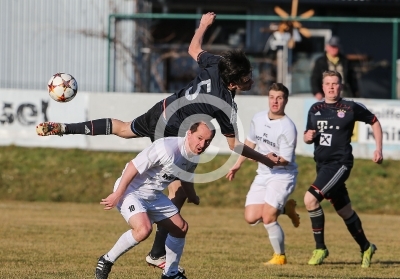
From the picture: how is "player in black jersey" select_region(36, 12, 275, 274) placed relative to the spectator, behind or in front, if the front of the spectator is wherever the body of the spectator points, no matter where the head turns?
in front

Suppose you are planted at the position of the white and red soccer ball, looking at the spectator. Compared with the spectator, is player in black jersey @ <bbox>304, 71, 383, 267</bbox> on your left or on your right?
right

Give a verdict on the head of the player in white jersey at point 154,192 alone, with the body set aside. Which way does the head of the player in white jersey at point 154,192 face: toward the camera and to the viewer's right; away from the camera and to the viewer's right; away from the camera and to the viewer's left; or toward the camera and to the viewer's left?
toward the camera and to the viewer's right

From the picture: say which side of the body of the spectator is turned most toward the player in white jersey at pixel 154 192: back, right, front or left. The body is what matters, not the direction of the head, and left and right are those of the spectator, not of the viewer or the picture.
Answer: front

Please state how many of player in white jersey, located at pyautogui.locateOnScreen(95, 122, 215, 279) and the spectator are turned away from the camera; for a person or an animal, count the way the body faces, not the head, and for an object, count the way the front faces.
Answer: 0

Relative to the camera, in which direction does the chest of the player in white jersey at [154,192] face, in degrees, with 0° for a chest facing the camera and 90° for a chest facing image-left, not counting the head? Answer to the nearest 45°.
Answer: approximately 315°

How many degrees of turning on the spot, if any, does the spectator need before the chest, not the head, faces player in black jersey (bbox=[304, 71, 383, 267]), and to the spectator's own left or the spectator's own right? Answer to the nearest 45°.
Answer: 0° — they already face them

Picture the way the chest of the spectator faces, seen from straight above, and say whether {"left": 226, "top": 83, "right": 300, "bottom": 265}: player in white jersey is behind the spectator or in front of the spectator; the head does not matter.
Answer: in front

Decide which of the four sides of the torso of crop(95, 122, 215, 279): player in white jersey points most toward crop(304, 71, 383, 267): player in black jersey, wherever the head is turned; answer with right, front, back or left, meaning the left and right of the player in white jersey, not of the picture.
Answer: left
